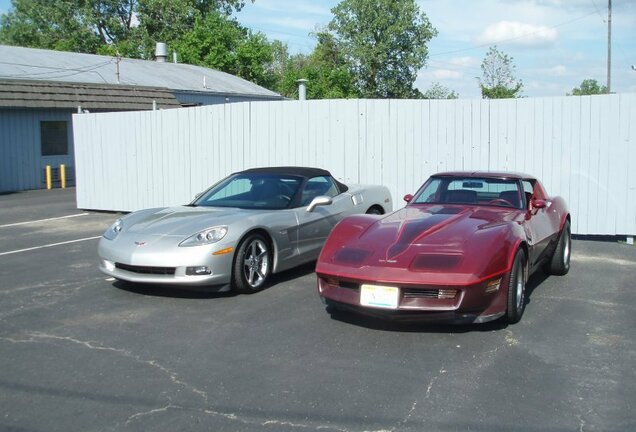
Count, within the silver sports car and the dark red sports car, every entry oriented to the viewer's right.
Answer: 0

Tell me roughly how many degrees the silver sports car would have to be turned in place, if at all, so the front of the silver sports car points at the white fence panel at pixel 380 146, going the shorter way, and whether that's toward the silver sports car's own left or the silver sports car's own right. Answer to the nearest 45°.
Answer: approximately 180°

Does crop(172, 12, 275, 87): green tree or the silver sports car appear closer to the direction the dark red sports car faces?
the silver sports car

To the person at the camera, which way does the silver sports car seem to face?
facing the viewer and to the left of the viewer

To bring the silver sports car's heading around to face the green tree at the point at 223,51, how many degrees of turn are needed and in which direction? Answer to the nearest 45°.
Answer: approximately 135° to its right

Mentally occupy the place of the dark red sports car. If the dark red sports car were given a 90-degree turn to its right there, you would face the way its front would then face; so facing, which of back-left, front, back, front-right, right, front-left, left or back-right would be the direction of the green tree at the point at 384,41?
front-right

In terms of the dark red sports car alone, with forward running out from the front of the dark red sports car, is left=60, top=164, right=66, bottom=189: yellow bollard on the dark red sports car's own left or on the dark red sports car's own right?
on the dark red sports car's own right
